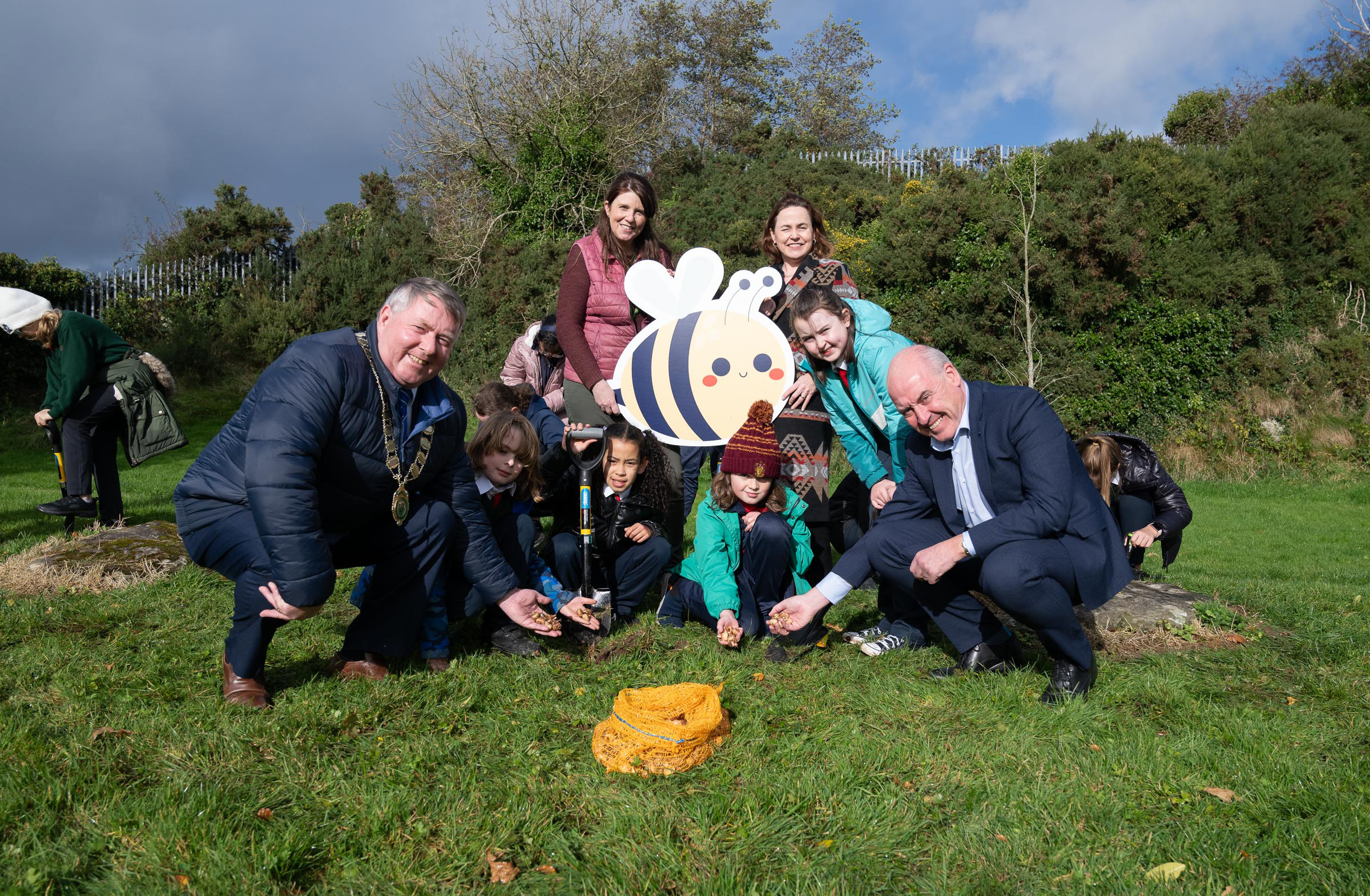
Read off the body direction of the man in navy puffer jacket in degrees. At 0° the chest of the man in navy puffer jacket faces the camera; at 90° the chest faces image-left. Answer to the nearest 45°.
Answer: approximately 315°

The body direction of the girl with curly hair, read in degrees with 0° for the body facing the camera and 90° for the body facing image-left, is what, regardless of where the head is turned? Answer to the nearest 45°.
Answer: approximately 0°

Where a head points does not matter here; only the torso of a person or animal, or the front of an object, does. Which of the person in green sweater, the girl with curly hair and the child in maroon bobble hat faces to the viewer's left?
the person in green sweater

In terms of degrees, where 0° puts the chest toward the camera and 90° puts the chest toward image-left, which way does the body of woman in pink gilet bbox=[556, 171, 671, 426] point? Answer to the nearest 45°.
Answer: approximately 315°

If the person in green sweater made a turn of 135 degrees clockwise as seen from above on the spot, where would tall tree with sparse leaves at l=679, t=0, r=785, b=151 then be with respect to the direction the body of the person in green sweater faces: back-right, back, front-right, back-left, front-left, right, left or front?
front

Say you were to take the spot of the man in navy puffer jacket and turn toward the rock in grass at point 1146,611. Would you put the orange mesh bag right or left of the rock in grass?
right

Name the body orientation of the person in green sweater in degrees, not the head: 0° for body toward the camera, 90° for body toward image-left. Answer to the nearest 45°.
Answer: approximately 90°

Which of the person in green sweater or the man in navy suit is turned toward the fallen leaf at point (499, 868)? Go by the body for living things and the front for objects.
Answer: the man in navy suit

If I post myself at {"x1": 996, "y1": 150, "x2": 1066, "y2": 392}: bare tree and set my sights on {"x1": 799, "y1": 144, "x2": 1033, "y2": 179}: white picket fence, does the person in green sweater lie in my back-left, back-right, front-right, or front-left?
back-left

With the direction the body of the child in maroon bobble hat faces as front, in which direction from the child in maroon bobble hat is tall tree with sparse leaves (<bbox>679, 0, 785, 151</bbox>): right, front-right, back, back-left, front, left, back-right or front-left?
back

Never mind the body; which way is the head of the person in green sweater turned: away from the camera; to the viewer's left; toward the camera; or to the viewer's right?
to the viewer's left
